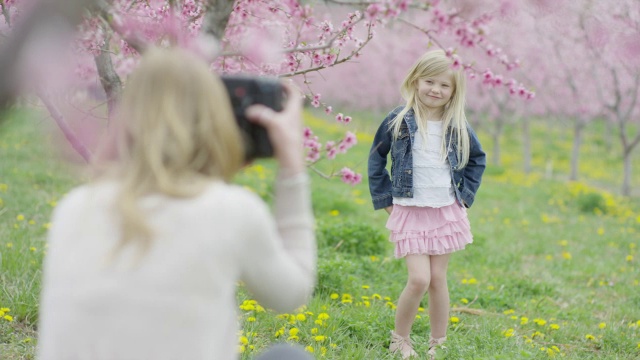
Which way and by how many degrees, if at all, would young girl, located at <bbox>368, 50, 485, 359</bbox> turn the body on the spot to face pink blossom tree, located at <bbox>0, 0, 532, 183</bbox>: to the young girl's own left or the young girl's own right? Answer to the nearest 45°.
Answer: approximately 45° to the young girl's own right

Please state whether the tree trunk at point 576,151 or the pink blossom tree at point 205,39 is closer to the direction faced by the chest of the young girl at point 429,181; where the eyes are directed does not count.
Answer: the pink blossom tree

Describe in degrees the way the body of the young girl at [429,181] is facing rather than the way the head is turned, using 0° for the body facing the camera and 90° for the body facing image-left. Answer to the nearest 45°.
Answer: approximately 0°

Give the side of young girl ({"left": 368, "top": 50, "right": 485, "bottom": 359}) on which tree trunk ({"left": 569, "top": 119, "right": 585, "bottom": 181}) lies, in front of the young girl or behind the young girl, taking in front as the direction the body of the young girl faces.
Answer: behind
